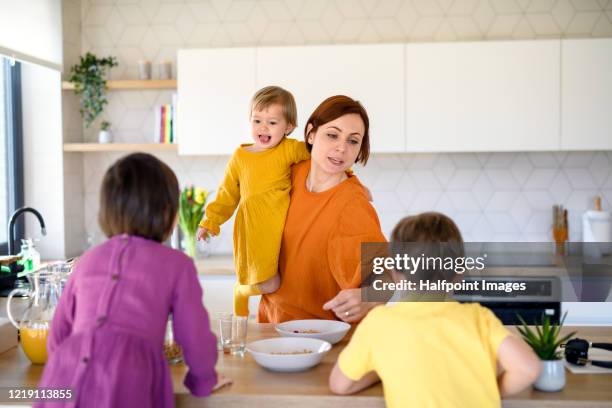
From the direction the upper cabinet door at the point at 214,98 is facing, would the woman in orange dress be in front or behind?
in front

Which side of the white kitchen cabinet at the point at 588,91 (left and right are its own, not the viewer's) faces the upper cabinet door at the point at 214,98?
right

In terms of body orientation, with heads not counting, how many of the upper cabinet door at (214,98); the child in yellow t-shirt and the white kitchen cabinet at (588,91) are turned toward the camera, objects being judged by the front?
2

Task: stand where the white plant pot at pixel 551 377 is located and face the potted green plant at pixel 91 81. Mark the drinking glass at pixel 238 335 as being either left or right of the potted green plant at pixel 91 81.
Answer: left

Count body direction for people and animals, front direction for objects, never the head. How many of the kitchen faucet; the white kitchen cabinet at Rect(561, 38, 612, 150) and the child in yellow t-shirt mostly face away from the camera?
1

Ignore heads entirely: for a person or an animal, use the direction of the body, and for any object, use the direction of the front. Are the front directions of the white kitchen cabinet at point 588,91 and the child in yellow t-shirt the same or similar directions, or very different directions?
very different directions

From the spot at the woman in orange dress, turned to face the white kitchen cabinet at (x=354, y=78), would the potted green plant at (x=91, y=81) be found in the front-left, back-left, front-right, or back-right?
front-left

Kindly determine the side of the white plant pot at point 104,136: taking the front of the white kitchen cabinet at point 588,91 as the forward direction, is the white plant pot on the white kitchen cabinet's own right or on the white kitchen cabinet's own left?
on the white kitchen cabinet's own right

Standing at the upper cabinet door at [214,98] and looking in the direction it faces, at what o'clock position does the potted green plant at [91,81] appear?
The potted green plant is roughly at 4 o'clock from the upper cabinet door.

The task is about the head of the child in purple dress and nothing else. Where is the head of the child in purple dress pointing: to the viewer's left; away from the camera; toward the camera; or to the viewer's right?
away from the camera

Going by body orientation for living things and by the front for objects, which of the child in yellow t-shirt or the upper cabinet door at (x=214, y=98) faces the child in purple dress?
the upper cabinet door

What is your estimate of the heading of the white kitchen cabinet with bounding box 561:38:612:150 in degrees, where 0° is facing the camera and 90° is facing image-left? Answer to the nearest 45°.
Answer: approximately 0°

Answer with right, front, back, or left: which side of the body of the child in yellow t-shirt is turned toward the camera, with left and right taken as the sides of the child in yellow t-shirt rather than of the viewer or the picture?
back

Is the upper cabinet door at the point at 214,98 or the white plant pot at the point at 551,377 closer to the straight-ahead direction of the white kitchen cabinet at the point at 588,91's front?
the white plant pot

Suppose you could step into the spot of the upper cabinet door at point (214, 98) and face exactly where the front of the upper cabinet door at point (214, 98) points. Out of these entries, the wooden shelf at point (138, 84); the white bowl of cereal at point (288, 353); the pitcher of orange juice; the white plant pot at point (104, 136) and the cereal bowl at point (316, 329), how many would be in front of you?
3

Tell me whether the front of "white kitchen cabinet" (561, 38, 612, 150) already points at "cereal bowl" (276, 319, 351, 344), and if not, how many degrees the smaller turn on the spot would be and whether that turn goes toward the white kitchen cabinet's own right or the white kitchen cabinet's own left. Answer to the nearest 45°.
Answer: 0° — it already faces it

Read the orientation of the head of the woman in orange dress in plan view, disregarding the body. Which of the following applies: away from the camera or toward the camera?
toward the camera

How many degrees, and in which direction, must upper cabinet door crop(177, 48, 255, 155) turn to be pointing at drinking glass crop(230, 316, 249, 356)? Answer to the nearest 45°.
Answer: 0° — it already faces it

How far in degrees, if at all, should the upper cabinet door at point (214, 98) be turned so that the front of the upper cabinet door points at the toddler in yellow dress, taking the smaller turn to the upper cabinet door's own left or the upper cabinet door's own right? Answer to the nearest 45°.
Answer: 0° — it already faces them

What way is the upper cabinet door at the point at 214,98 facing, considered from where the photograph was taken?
facing the viewer
